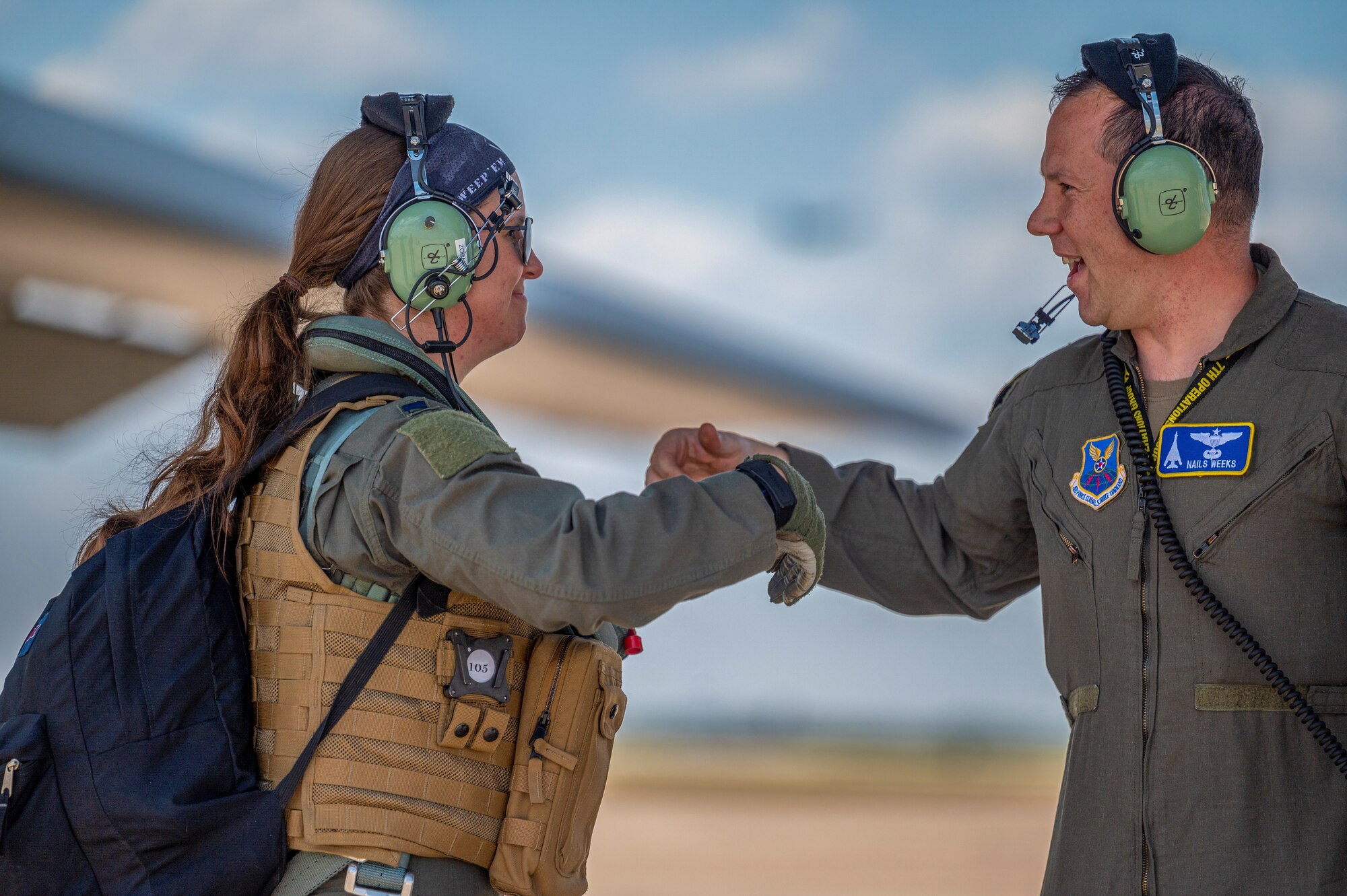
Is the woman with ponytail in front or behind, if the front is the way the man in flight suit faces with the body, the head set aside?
in front

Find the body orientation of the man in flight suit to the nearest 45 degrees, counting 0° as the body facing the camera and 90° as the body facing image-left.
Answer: approximately 45°

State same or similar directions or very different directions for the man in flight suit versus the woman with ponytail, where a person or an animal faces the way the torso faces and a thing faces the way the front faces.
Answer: very different directions

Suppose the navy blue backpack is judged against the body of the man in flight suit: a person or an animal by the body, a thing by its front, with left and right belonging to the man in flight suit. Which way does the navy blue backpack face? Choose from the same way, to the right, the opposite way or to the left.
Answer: the same way

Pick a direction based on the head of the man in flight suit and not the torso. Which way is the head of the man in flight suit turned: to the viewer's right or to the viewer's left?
to the viewer's left

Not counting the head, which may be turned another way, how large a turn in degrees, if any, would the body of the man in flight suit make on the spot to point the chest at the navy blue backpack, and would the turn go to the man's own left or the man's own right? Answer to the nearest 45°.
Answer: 0° — they already face it

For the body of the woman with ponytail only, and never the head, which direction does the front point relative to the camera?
to the viewer's right

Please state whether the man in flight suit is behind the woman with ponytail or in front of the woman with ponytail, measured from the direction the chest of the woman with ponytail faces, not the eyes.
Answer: in front

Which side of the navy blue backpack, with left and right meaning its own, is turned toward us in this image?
left

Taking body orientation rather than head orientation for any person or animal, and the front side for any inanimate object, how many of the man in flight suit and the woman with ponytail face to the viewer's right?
1

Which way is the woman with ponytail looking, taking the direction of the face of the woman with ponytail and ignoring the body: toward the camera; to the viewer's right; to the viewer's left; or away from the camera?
to the viewer's right

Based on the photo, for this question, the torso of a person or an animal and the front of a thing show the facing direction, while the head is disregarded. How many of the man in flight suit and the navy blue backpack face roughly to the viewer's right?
0

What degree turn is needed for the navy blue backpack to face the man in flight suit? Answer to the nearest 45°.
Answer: approximately 180°
